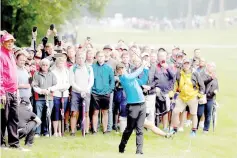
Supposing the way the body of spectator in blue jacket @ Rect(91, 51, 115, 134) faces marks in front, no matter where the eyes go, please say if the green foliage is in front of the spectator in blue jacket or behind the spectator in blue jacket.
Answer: behind

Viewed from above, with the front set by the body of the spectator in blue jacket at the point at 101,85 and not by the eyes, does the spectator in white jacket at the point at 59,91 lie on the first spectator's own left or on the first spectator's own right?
on the first spectator's own right

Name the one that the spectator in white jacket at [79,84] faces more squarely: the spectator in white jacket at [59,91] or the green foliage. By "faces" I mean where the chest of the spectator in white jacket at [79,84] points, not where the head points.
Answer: the spectator in white jacket

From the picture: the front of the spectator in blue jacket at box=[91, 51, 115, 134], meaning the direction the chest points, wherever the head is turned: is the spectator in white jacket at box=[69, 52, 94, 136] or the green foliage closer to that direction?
the spectator in white jacket

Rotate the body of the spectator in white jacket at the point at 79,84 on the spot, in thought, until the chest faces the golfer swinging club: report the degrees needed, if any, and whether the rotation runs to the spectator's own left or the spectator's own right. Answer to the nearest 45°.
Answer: approximately 45° to the spectator's own left

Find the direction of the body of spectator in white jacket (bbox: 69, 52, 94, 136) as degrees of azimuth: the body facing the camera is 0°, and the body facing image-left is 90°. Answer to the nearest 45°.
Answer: approximately 0°

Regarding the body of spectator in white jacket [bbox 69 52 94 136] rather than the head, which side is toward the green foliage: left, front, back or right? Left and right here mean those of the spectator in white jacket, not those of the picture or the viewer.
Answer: back

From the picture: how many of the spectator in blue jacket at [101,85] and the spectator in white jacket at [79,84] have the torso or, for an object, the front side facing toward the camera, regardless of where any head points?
2
